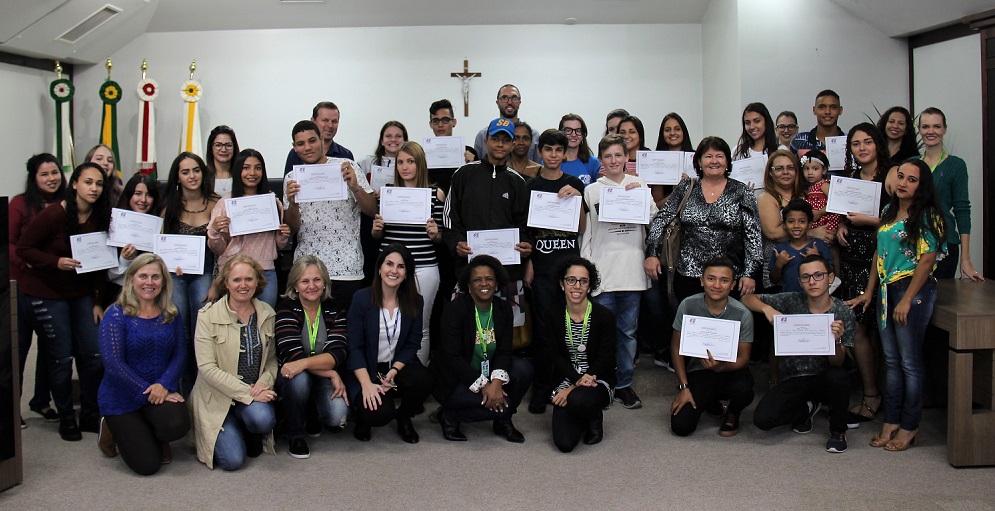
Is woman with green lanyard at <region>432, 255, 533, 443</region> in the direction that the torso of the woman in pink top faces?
no

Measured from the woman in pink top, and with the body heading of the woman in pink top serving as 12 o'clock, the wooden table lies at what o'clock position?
The wooden table is roughly at 10 o'clock from the woman in pink top.

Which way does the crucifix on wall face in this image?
toward the camera

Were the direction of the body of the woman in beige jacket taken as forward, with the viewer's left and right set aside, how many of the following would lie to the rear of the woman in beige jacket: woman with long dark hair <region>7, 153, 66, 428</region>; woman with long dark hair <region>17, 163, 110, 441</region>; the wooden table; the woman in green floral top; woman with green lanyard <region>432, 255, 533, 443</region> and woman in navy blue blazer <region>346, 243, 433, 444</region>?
2

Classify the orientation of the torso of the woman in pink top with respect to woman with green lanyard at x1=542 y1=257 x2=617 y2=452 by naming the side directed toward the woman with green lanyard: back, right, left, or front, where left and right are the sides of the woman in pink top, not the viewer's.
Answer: left

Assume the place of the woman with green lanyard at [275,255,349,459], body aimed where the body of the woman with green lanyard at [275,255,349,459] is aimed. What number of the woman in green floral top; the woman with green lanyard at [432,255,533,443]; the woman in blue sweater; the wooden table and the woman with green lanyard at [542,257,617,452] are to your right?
1

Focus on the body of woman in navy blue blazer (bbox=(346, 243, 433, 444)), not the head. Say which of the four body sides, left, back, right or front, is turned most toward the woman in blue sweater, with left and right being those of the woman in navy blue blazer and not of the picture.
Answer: right

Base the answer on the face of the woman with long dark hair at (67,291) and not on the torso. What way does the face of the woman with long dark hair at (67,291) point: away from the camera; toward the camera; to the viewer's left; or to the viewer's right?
toward the camera

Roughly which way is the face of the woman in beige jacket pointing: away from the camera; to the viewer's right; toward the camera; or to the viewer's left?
toward the camera

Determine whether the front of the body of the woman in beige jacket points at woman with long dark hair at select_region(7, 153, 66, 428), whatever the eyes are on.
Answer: no

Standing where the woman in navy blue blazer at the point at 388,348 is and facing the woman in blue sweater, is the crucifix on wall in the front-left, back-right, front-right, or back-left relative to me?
back-right

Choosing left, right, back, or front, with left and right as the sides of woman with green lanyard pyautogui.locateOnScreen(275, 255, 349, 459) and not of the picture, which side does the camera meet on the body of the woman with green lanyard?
front

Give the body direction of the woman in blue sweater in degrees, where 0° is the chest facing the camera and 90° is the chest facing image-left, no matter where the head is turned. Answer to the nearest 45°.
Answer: approximately 315°

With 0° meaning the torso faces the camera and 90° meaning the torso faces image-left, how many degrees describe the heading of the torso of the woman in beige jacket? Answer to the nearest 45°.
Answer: approximately 315°

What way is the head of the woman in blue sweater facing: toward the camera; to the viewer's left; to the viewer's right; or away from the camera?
toward the camera

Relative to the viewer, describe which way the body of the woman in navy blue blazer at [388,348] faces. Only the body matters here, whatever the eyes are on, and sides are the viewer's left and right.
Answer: facing the viewer

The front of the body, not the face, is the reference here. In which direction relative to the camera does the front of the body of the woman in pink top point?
toward the camera
